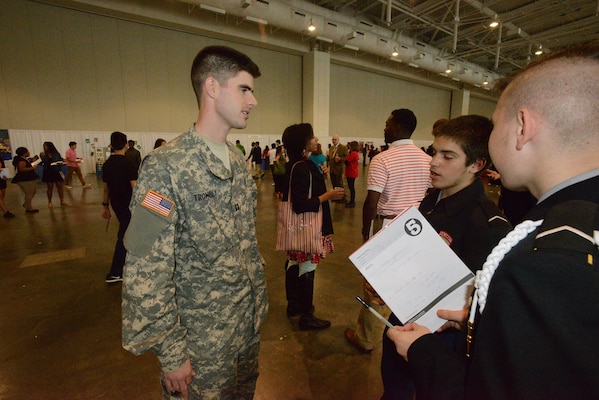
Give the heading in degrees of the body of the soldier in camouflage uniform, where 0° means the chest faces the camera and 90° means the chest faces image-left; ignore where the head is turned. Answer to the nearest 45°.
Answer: approximately 315°

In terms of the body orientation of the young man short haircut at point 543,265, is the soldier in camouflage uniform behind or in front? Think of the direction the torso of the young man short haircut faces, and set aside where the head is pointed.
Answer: in front

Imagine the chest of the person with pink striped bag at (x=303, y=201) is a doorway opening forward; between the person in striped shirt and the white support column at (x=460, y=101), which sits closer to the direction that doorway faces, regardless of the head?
the person in striped shirt

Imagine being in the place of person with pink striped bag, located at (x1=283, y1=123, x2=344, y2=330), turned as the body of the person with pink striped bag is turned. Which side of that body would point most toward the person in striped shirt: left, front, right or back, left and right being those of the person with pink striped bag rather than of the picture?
front

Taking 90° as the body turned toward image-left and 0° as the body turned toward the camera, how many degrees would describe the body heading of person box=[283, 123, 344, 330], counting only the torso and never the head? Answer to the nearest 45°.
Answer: approximately 270°

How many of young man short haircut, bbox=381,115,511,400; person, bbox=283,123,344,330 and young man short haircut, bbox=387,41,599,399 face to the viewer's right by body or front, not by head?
1

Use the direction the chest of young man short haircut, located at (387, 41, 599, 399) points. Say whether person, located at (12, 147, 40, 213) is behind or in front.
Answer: in front

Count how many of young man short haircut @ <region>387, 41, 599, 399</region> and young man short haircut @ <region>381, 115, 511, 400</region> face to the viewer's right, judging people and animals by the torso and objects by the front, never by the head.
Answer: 0

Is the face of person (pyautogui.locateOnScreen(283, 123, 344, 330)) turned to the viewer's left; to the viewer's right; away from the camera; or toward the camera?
to the viewer's right

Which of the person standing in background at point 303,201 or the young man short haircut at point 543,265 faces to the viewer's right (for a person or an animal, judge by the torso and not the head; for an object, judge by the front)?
the person standing in background

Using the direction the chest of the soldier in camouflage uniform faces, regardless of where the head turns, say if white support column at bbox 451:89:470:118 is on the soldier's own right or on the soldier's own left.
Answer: on the soldier's own left

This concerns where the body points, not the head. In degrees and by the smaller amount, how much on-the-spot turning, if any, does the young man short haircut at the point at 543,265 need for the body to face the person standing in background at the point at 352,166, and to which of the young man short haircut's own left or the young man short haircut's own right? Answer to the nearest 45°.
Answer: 0° — they already face them

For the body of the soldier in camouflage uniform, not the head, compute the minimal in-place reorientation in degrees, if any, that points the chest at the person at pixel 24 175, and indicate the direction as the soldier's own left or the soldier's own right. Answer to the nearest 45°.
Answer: approximately 180°

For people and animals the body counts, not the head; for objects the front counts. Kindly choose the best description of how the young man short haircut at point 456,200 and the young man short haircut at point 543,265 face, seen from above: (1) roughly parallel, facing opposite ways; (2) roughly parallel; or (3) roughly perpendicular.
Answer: roughly perpendicular

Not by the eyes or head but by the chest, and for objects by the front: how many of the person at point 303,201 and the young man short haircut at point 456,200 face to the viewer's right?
1
